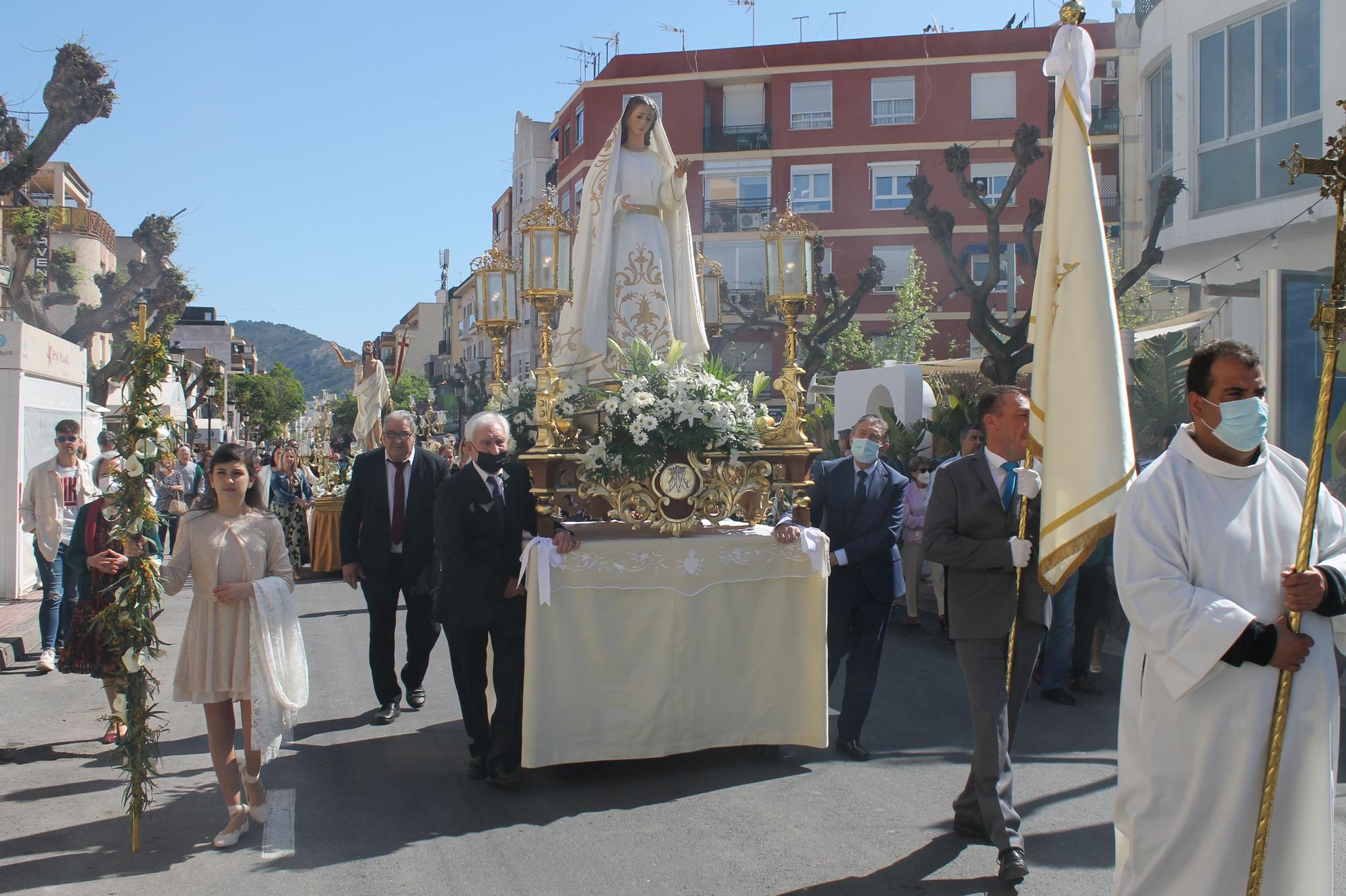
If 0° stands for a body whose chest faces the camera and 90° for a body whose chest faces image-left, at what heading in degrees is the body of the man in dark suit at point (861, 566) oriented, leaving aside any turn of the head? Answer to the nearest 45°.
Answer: approximately 0°

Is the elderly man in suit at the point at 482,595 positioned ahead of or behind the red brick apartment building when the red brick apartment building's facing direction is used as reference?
ahead

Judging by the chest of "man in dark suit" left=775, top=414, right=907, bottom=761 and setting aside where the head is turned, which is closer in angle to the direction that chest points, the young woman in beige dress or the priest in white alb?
the priest in white alb

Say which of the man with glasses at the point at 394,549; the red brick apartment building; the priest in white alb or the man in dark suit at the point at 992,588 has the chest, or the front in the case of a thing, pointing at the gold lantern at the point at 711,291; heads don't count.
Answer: the red brick apartment building

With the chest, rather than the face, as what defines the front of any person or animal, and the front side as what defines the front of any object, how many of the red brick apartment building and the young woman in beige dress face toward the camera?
2

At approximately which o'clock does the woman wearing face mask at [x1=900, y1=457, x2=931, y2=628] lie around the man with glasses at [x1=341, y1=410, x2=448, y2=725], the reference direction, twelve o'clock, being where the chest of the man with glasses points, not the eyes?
The woman wearing face mask is roughly at 8 o'clock from the man with glasses.

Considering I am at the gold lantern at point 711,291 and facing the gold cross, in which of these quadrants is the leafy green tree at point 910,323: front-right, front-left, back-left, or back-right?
back-left
